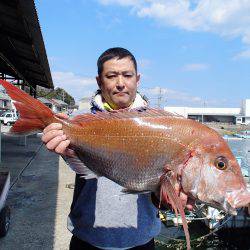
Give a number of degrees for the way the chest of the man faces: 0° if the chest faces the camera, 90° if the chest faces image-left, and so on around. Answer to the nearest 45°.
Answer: approximately 0°
